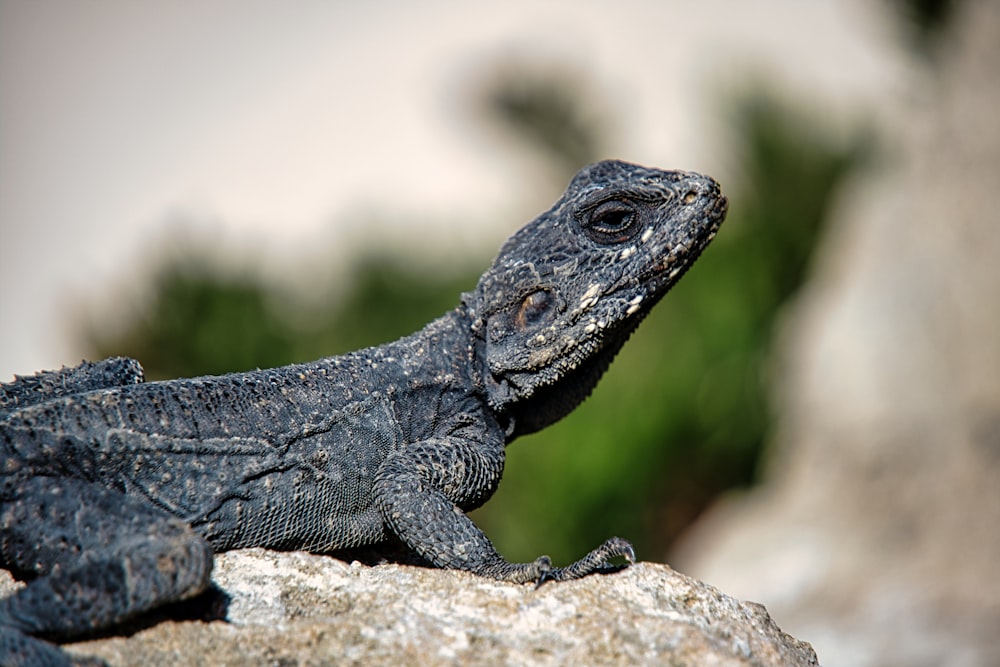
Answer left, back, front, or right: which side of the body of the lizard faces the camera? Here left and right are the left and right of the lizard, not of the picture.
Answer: right
